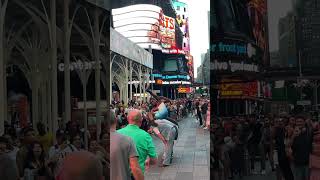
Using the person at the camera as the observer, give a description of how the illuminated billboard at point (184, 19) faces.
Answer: facing the viewer and to the right of the viewer

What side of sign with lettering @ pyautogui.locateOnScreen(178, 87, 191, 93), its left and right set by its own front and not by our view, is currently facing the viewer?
front
